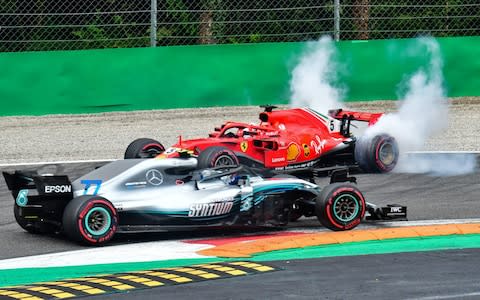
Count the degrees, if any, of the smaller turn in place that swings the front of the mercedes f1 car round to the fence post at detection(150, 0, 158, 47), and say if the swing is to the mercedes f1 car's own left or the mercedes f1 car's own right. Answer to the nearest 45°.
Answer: approximately 90° to the mercedes f1 car's own left

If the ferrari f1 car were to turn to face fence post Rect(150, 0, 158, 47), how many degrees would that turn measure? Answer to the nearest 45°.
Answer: approximately 90° to its right

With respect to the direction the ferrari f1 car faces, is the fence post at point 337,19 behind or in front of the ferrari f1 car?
behind

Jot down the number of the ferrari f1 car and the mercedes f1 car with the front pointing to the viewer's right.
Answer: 1

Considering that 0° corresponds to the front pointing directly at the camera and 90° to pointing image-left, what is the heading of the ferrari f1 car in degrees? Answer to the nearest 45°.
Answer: approximately 45°

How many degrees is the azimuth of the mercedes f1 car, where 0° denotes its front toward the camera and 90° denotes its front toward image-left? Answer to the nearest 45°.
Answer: approximately 270°
